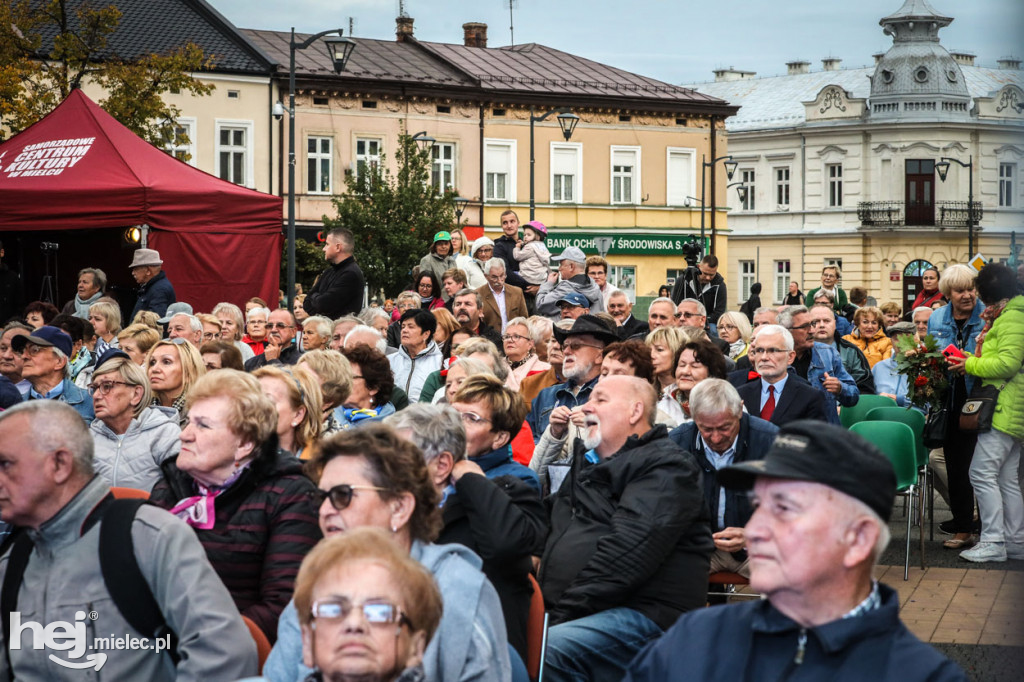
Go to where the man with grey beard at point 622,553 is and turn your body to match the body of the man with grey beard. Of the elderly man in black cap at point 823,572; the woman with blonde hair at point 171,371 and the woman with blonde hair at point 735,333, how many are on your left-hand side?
1

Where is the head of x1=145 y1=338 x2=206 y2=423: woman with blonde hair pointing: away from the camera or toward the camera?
toward the camera

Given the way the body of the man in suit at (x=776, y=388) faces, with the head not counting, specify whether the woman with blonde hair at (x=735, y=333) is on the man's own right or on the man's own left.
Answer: on the man's own right

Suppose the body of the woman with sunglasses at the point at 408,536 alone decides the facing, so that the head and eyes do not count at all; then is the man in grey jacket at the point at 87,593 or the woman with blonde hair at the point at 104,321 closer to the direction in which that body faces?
the man in grey jacket

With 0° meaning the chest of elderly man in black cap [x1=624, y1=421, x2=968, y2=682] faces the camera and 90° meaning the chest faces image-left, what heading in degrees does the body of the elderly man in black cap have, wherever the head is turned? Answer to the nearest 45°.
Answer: approximately 45°

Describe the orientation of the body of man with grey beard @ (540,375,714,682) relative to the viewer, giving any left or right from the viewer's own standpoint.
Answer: facing to the left of the viewer

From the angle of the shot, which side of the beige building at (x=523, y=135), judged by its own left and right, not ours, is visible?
front

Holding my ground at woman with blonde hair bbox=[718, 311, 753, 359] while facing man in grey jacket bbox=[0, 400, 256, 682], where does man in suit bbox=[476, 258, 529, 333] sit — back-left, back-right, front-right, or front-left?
back-right

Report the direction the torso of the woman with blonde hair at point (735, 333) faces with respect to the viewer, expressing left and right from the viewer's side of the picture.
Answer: facing the viewer and to the left of the viewer

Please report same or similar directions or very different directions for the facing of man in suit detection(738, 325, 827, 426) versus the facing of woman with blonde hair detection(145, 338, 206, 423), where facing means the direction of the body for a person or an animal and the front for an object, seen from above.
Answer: same or similar directions
